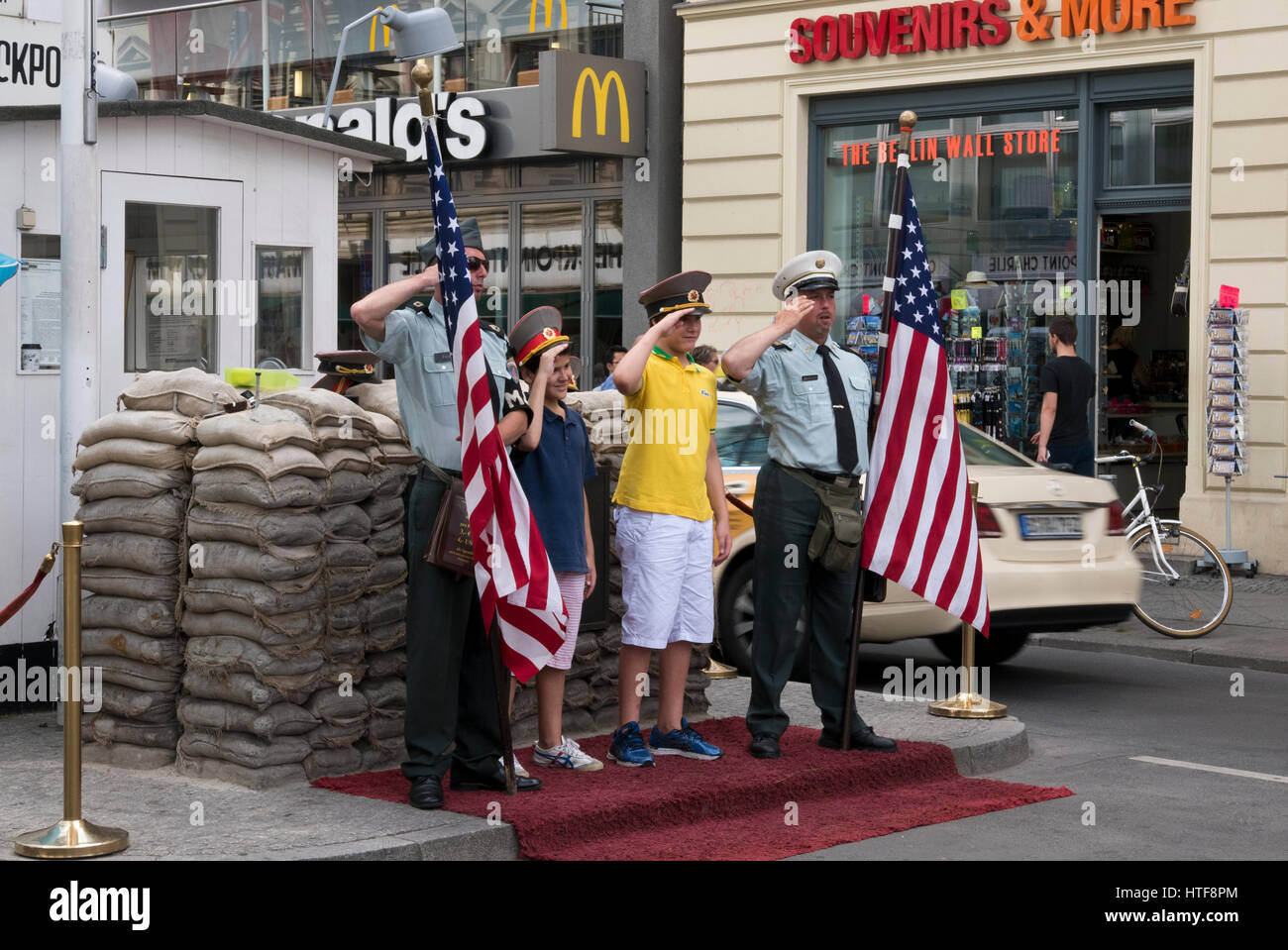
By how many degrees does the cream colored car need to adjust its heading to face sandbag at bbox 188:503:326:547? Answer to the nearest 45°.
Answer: approximately 90° to its left

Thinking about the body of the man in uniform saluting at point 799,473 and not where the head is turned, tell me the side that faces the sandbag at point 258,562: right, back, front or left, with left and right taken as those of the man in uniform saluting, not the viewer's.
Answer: right

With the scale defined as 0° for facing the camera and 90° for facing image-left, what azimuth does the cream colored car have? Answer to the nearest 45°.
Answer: approximately 135°

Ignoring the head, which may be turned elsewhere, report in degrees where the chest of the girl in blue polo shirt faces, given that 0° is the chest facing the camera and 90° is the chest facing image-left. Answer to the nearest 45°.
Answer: approximately 315°

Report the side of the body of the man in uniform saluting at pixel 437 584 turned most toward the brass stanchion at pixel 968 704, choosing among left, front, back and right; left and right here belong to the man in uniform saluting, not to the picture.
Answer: left

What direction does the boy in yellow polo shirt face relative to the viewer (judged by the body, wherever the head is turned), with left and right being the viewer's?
facing the viewer and to the right of the viewer

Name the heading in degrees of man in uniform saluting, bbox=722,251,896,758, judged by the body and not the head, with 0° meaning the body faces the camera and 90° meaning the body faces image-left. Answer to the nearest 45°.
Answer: approximately 315°

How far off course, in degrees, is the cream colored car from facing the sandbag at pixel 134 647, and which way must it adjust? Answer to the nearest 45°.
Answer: approximately 90° to its left

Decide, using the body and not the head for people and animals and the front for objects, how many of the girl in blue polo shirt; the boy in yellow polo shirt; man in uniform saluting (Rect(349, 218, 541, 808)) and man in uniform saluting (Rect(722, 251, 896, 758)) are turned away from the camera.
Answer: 0

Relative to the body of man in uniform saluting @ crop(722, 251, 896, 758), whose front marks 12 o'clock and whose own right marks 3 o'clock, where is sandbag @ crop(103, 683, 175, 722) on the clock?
The sandbag is roughly at 4 o'clock from the man in uniform saluting.

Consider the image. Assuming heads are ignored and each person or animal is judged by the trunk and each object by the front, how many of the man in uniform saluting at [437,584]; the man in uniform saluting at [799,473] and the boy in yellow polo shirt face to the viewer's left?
0

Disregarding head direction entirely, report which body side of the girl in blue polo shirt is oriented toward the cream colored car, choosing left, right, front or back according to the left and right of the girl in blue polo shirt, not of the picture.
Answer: left

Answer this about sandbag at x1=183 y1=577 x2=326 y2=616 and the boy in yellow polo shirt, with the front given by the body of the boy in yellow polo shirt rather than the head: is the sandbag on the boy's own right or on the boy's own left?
on the boy's own right
